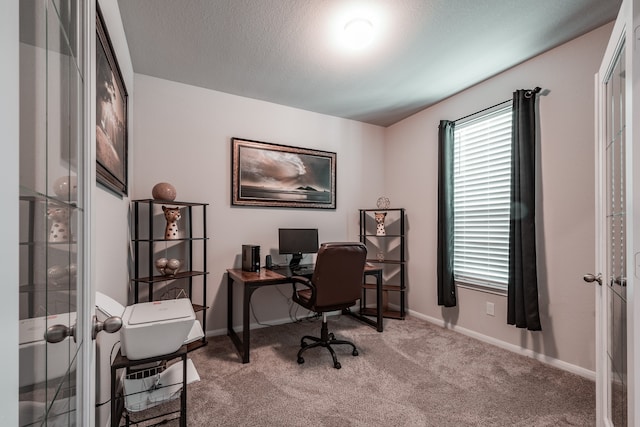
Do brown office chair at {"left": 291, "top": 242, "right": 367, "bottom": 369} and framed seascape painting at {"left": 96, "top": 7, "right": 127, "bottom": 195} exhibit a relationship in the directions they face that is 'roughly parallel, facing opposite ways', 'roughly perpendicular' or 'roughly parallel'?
roughly perpendicular

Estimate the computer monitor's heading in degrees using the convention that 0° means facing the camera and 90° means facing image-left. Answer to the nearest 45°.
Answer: approximately 0°

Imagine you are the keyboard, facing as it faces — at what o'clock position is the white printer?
The white printer is roughly at 1 o'clock from the keyboard.

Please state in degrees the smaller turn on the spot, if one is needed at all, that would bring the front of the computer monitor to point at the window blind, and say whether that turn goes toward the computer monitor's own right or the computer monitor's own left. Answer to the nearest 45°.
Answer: approximately 90° to the computer monitor's own left

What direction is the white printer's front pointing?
to the viewer's right

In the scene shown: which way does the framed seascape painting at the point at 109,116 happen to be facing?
to the viewer's right

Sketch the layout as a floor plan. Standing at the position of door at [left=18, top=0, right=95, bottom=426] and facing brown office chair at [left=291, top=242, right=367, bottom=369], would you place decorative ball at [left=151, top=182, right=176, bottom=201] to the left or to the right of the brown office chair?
left
